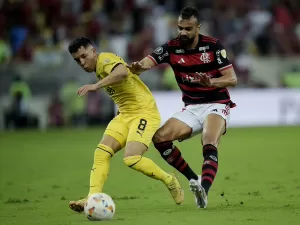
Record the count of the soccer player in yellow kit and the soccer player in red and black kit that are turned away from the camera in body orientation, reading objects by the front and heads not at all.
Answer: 0

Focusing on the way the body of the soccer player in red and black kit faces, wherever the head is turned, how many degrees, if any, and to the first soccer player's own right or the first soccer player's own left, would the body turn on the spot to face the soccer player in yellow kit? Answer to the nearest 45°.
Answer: approximately 45° to the first soccer player's own right

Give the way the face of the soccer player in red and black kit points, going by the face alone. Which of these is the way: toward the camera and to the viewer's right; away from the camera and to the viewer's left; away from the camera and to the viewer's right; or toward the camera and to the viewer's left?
toward the camera and to the viewer's left
